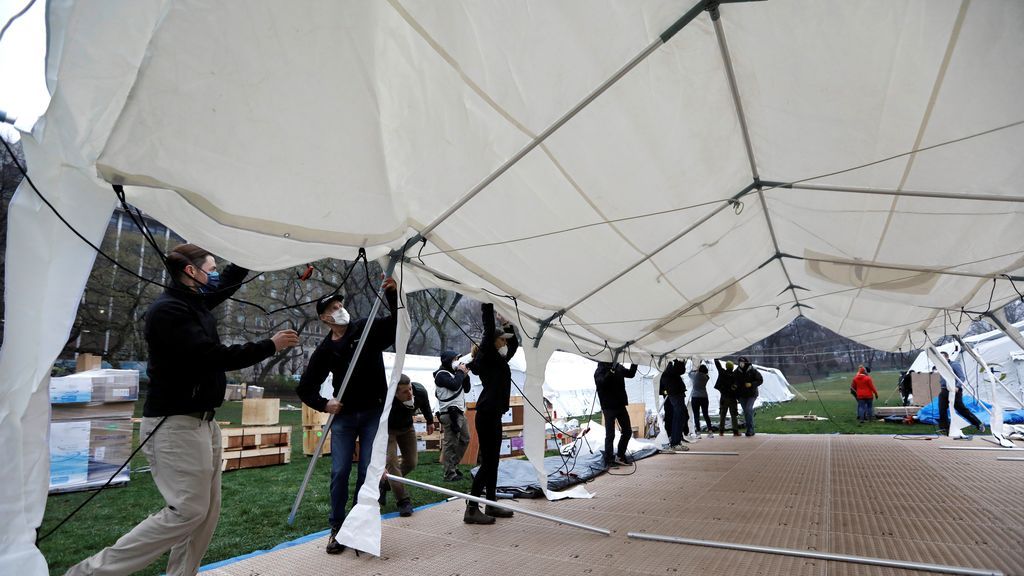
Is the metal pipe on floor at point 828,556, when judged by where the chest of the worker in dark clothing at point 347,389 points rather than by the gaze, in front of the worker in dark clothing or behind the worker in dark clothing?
in front

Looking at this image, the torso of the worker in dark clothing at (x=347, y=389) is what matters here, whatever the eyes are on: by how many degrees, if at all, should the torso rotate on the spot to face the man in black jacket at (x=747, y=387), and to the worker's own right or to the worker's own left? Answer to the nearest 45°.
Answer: approximately 90° to the worker's own left

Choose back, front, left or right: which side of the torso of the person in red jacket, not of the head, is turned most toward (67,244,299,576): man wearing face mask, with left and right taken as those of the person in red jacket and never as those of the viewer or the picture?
back

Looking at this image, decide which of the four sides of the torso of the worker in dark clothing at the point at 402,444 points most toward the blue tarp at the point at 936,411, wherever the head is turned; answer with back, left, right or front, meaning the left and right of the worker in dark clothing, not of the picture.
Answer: left

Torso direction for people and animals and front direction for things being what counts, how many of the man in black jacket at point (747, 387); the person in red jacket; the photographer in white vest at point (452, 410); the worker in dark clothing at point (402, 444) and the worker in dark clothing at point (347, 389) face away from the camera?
1
